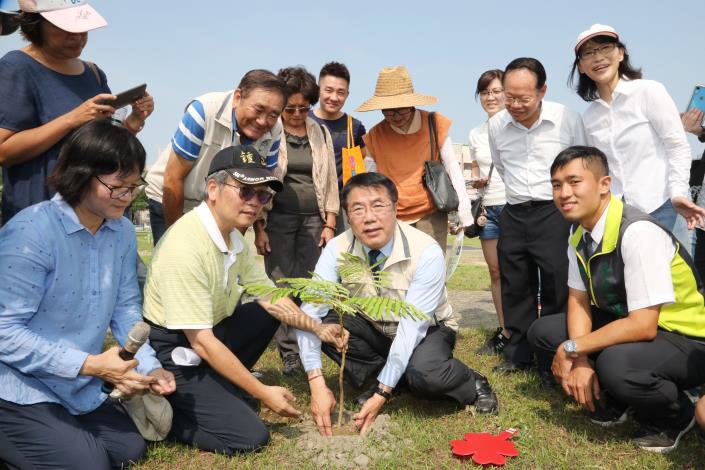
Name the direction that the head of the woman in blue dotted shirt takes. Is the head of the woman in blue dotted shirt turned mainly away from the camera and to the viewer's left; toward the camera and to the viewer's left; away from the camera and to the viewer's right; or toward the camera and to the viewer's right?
toward the camera and to the viewer's right

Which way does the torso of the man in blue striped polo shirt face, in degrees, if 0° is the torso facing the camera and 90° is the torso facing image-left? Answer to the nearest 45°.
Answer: approximately 315°

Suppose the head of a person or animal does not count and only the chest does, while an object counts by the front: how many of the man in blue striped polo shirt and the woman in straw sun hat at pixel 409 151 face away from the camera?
0

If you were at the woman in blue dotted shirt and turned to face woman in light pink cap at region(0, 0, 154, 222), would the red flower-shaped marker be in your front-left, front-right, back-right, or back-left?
back-right

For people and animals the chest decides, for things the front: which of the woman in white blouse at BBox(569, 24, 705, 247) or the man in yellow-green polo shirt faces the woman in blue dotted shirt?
the woman in white blouse

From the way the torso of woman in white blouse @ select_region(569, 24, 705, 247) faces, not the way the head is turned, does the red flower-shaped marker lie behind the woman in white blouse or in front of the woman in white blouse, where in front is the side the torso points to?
in front

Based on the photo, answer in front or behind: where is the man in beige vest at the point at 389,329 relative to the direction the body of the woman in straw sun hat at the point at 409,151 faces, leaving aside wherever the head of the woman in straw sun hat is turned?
in front

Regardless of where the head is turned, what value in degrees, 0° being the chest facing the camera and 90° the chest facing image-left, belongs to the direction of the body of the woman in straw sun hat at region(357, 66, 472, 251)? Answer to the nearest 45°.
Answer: approximately 0°

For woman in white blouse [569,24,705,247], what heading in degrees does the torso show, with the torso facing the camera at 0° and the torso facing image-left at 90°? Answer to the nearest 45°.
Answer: approximately 45°

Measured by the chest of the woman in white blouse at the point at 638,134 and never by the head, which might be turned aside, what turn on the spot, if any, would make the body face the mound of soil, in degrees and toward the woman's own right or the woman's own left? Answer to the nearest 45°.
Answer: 0° — they already face it

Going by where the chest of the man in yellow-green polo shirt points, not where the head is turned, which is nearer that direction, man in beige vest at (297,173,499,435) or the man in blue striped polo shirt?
the man in beige vest
